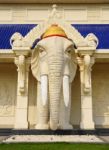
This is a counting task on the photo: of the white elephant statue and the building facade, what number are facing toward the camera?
2

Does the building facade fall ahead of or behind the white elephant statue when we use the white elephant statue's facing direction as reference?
behind

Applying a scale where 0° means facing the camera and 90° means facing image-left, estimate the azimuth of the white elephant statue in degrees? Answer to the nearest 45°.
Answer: approximately 0°

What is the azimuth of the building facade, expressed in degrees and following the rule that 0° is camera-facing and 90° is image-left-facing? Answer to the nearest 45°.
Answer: approximately 0°
